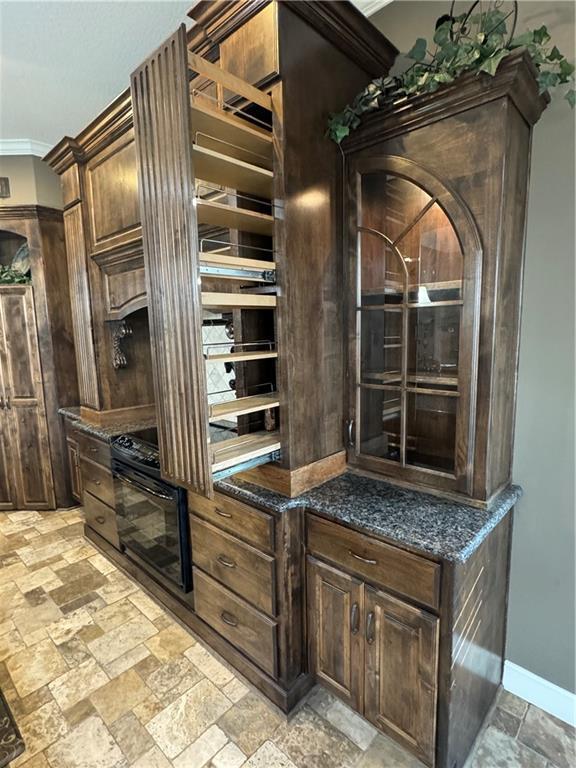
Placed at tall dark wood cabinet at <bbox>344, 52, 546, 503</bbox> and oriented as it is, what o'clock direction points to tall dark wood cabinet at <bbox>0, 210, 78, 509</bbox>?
tall dark wood cabinet at <bbox>0, 210, 78, 509</bbox> is roughly at 2 o'clock from tall dark wood cabinet at <bbox>344, 52, 546, 503</bbox>.

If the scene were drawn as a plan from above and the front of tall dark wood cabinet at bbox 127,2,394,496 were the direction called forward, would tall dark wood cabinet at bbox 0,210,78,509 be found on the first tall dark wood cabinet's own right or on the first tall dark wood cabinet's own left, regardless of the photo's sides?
on the first tall dark wood cabinet's own right

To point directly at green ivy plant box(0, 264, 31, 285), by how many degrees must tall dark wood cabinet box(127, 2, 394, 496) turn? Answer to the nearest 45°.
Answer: approximately 90° to its right

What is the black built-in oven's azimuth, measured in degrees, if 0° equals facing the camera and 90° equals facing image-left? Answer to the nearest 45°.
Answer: approximately 45°
